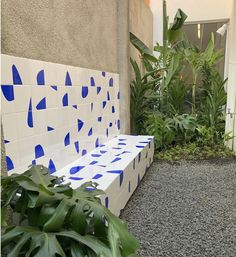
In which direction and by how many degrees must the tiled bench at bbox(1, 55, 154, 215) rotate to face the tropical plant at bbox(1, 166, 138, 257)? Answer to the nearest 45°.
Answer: approximately 45° to its right

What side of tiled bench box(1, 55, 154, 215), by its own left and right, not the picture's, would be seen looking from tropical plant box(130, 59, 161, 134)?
left

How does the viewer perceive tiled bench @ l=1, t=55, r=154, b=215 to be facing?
facing the viewer and to the right of the viewer

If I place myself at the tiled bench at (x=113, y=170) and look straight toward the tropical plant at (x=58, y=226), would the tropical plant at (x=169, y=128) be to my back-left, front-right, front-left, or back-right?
back-left

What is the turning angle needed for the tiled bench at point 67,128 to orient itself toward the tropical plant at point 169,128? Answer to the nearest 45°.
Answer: approximately 90° to its left
